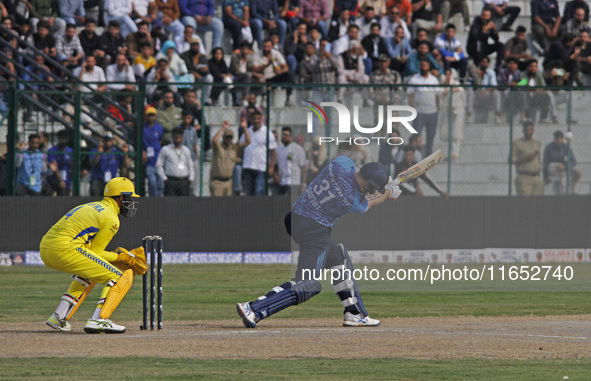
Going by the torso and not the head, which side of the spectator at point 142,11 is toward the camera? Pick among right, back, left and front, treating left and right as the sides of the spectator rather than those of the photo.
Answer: front

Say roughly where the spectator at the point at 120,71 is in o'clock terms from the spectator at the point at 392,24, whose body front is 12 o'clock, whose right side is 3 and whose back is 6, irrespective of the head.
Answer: the spectator at the point at 120,71 is roughly at 2 o'clock from the spectator at the point at 392,24.

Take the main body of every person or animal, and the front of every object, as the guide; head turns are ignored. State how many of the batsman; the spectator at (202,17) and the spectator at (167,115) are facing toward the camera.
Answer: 2

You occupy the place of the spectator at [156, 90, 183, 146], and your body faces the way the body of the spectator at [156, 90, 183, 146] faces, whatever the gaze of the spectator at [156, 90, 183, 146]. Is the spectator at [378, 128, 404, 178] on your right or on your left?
on your left

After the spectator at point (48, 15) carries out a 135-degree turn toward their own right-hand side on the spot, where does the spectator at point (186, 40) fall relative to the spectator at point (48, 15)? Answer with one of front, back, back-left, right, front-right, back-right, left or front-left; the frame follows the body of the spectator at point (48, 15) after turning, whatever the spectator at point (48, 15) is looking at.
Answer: back-right

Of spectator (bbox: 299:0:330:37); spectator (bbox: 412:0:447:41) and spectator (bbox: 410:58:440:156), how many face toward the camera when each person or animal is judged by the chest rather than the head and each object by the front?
3

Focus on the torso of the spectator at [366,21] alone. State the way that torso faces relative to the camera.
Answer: toward the camera

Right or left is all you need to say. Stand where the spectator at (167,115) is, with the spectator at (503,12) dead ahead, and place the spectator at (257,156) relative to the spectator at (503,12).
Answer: right

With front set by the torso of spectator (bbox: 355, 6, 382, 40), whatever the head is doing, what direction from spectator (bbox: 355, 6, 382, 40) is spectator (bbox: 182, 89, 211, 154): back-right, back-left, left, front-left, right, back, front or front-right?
front-right

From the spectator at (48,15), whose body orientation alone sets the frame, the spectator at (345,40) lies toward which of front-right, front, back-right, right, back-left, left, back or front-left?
left

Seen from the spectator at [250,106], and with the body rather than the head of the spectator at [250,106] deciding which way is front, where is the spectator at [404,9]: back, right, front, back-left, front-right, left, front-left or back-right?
back-left

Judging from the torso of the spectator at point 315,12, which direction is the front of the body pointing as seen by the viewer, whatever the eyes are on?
toward the camera

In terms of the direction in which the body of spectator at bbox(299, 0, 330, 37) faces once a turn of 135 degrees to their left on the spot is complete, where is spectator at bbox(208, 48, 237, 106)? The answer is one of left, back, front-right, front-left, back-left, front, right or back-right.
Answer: back

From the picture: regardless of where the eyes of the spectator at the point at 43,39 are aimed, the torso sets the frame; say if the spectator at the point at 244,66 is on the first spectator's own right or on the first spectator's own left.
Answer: on the first spectator's own left

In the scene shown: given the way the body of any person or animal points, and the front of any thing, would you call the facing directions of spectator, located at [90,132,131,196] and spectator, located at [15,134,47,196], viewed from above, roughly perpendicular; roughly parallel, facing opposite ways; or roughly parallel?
roughly parallel

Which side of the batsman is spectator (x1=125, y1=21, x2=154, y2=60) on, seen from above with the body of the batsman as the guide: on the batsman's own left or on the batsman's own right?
on the batsman's own left

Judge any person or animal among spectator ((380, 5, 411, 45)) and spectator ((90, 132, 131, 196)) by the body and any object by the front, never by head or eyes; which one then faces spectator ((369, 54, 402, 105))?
spectator ((380, 5, 411, 45))
